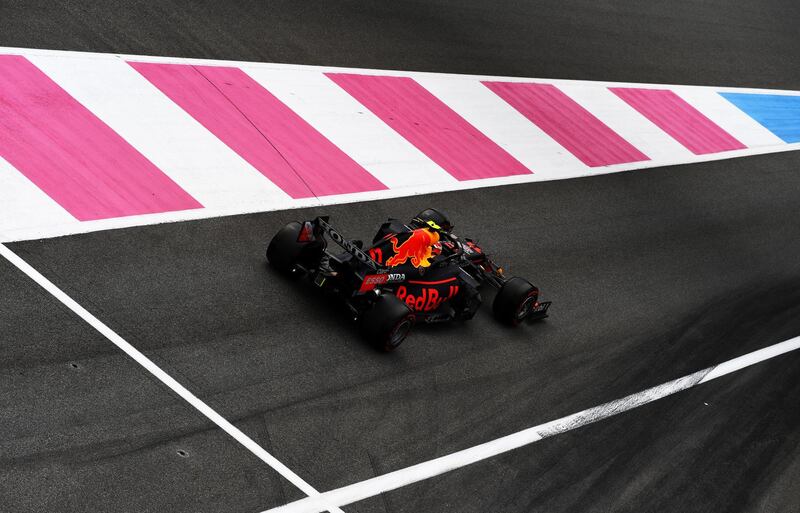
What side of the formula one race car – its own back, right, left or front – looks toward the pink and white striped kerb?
left

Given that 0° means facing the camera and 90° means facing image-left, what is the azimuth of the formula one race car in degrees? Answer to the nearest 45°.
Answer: approximately 225°
